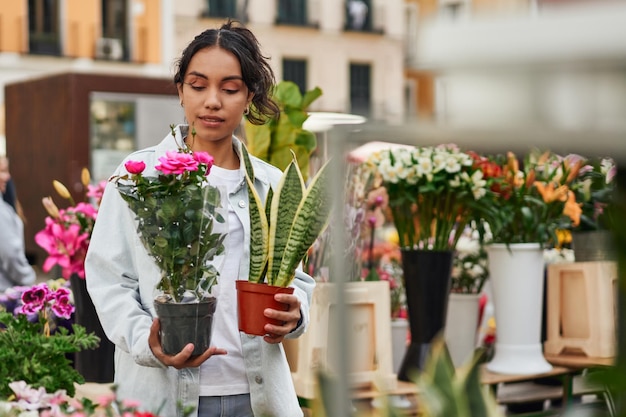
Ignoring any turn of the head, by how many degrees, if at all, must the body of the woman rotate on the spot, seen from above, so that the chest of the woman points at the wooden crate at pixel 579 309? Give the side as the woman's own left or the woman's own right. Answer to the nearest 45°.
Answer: approximately 135° to the woman's own left

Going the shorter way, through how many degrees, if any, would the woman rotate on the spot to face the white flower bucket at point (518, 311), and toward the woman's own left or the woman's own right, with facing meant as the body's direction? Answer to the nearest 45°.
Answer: approximately 135° to the woman's own left

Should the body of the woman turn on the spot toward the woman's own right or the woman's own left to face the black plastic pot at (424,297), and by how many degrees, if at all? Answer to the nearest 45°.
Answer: approximately 135° to the woman's own left

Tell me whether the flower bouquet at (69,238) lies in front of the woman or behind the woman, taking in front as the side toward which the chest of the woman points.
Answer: behind

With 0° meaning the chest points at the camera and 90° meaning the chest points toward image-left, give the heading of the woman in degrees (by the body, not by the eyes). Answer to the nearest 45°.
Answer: approximately 0°
